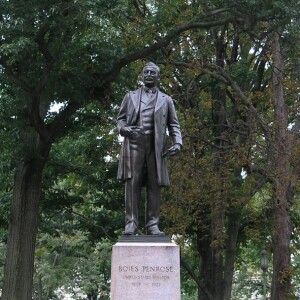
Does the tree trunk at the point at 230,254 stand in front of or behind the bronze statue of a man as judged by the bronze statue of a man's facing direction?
behind

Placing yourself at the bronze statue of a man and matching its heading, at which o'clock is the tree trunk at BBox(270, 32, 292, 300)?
The tree trunk is roughly at 7 o'clock from the bronze statue of a man.

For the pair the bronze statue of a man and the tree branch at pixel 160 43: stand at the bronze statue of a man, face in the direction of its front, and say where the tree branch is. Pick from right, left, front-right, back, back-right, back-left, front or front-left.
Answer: back

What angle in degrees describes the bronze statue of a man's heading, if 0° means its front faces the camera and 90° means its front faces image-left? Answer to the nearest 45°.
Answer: approximately 0°
